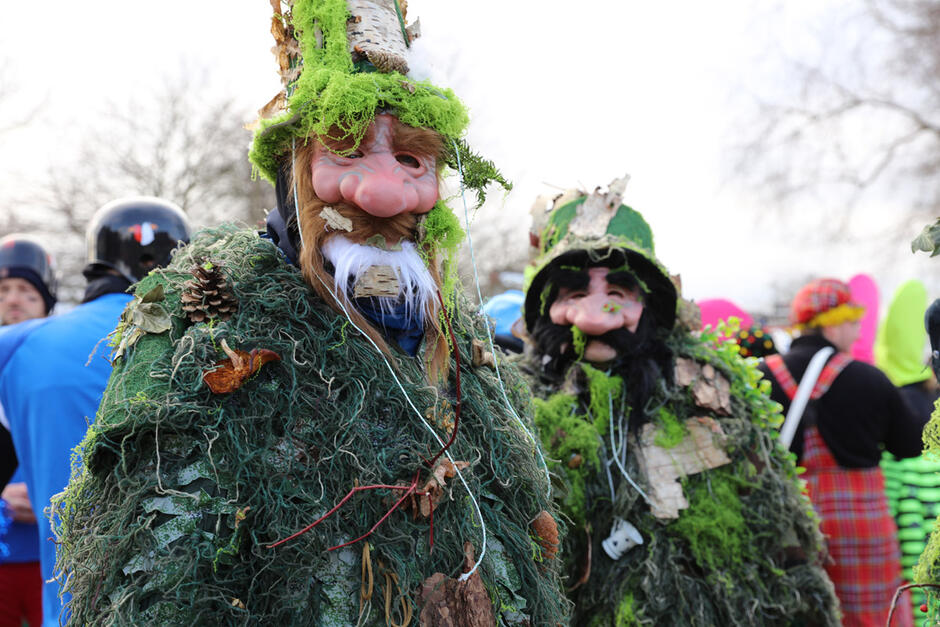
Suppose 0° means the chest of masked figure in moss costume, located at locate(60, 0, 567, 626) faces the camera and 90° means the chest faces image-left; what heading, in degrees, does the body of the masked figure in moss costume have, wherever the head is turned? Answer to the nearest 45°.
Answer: approximately 315°

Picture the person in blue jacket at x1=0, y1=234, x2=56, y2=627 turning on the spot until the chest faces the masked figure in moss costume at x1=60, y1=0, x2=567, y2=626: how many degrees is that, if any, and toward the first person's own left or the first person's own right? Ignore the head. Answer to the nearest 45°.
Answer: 0° — they already face them

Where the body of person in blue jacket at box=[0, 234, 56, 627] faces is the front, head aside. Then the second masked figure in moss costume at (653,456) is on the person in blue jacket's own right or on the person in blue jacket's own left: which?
on the person in blue jacket's own left

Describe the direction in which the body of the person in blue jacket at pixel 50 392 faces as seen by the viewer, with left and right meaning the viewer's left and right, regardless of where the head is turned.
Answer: facing away from the viewer and to the right of the viewer
